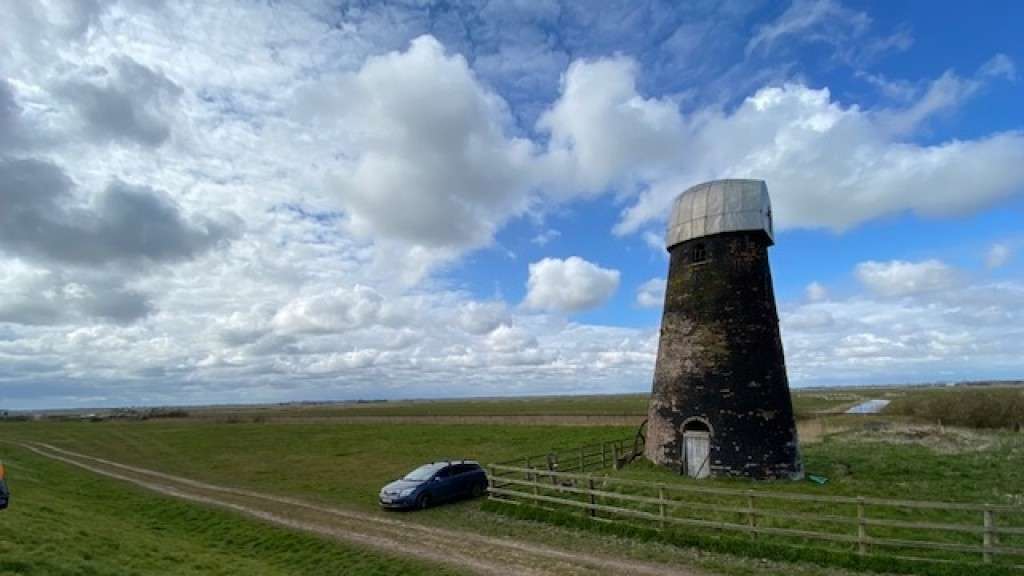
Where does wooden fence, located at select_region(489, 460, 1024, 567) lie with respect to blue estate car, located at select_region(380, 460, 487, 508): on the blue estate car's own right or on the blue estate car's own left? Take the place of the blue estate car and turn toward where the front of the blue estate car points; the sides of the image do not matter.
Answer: on the blue estate car's own left

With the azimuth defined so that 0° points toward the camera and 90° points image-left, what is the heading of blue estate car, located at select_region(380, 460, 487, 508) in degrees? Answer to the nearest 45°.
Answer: approximately 45°
